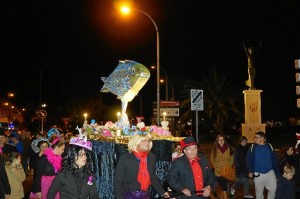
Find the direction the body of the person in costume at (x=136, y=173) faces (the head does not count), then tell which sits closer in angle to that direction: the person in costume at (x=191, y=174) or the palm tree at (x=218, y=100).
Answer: the person in costume

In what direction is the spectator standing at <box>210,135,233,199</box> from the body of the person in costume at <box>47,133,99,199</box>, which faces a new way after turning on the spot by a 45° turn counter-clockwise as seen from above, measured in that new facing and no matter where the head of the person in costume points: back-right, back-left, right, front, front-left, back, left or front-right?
front-left

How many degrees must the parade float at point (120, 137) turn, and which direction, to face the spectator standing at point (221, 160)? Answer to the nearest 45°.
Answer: approximately 45° to its left

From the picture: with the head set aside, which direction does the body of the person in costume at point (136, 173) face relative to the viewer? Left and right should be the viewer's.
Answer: facing the viewer and to the right of the viewer

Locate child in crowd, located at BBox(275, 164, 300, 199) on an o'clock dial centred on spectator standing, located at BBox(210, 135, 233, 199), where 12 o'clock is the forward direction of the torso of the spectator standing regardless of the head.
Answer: The child in crowd is roughly at 11 o'clock from the spectator standing.

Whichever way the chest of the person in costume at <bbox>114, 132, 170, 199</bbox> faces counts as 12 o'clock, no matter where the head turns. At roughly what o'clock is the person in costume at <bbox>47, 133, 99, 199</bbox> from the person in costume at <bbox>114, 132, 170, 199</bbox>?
the person in costume at <bbox>47, 133, 99, 199</bbox> is roughly at 3 o'clock from the person in costume at <bbox>114, 132, 170, 199</bbox>.

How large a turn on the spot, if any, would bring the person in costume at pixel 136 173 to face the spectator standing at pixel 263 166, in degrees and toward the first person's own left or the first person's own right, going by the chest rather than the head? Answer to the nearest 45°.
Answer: approximately 90° to the first person's own left

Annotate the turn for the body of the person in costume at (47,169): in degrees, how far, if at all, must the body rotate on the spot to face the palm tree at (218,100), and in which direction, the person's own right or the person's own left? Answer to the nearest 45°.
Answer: approximately 90° to the person's own left

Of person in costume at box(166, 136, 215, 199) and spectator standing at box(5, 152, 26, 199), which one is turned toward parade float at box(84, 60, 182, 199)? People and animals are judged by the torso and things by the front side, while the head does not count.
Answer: the spectator standing
